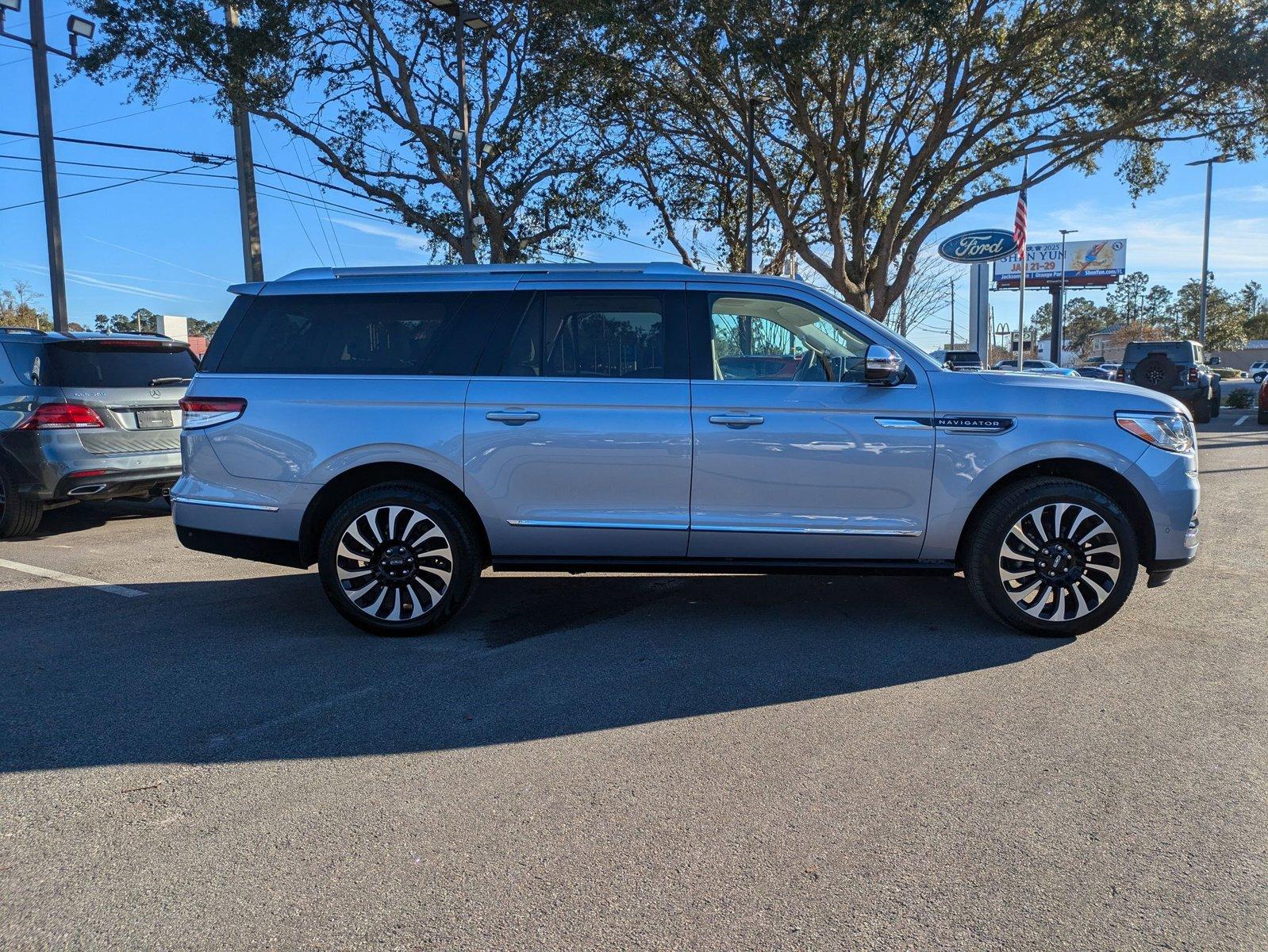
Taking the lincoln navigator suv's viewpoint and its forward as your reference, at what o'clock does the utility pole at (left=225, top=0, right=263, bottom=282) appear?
The utility pole is roughly at 8 o'clock from the lincoln navigator suv.

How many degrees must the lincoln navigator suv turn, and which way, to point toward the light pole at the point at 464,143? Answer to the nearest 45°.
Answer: approximately 90° to its left

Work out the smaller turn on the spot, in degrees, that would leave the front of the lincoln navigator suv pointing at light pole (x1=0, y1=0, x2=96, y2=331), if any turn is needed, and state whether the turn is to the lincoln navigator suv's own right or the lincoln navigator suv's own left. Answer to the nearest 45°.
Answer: approximately 135° to the lincoln navigator suv's own left

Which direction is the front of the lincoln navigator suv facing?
to the viewer's right

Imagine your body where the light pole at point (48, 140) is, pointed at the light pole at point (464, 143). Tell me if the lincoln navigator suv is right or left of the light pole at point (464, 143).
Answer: right
